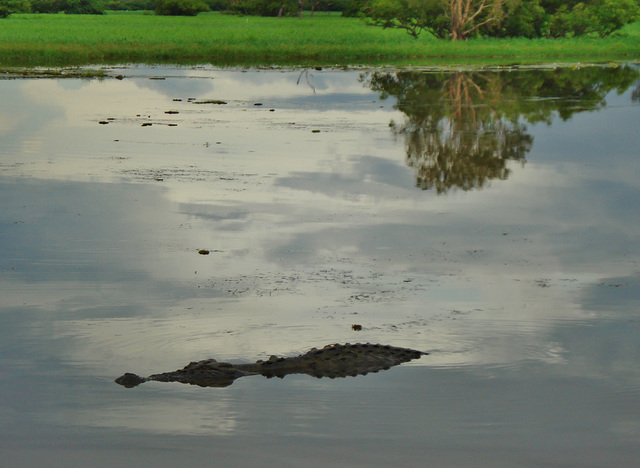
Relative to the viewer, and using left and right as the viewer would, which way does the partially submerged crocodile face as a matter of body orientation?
facing to the left of the viewer

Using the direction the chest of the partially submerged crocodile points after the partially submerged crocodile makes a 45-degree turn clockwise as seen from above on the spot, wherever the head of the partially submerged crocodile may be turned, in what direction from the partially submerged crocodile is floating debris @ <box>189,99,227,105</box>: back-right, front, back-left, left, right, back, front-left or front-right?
front-right
